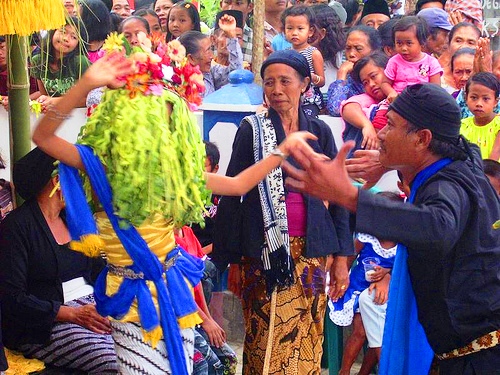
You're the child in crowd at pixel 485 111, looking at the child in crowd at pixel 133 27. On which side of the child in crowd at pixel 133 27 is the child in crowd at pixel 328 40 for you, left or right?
right

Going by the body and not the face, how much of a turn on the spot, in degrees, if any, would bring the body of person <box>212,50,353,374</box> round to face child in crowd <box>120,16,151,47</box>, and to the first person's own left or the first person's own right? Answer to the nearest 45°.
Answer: approximately 135° to the first person's own right

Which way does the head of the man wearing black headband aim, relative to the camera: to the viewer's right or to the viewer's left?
to the viewer's left

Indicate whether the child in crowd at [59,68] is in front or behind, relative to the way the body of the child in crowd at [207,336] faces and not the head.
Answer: behind

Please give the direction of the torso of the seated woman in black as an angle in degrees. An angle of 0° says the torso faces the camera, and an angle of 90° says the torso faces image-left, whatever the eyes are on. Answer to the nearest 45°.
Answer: approximately 315°

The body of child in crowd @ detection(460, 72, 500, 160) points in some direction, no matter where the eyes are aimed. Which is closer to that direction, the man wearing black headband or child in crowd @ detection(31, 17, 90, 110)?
the man wearing black headband

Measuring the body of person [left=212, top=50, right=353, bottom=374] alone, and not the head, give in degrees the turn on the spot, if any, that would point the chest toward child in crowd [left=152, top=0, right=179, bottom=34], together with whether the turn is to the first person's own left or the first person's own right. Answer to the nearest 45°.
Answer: approximately 180°

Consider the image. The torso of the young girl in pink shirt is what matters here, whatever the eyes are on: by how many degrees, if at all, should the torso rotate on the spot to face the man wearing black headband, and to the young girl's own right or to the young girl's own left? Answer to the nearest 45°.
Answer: approximately 45° to the young girl's own left
